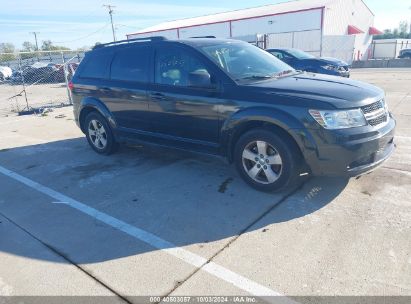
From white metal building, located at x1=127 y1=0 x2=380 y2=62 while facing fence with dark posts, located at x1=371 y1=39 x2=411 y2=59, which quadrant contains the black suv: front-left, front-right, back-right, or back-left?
back-right

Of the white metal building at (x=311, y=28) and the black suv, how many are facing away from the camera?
0

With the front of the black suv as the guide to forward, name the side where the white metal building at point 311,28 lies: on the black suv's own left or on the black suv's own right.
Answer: on the black suv's own left

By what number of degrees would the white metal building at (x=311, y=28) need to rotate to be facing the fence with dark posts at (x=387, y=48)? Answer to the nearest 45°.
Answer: approximately 90° to its left

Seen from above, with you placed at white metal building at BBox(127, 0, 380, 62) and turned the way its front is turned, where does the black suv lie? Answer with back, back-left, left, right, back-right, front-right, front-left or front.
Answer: front-right

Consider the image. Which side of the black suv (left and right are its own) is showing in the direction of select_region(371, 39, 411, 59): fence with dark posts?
left

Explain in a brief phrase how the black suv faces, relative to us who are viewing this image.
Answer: facing the viewer and to the right of the viewer

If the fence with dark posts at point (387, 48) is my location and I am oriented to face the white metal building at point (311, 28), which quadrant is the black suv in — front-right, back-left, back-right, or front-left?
front-left
